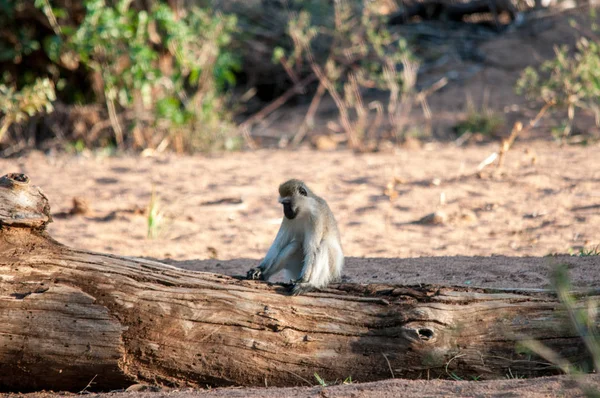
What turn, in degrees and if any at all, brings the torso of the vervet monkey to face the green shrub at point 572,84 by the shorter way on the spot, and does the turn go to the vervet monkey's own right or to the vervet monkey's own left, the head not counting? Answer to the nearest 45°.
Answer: approximately 180°

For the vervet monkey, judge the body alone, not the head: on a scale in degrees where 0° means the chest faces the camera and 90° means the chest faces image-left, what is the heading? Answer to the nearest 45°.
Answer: approximately 45°

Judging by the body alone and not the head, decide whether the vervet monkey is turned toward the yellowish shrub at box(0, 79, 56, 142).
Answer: no

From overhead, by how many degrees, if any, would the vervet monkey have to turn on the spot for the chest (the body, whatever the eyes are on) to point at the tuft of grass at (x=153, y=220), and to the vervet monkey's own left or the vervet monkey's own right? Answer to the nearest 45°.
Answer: approximately 90° to the vervet monkey's own right

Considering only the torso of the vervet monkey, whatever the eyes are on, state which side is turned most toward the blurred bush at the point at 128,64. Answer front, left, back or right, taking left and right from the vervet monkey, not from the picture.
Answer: right
